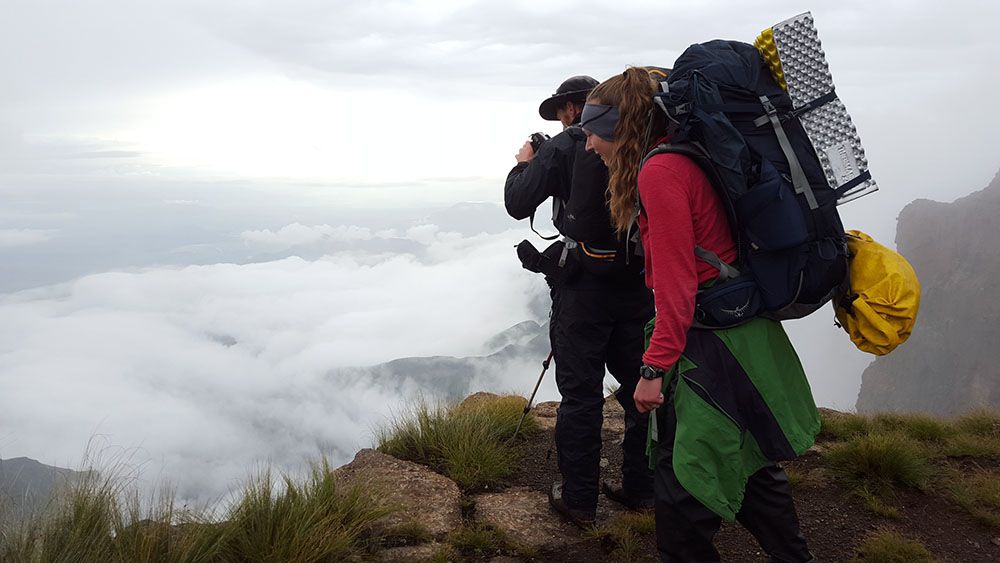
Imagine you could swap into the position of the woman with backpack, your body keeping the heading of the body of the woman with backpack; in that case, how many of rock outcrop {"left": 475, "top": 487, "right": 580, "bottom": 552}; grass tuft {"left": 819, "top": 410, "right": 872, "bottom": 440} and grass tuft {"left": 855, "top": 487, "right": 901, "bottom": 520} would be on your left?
0

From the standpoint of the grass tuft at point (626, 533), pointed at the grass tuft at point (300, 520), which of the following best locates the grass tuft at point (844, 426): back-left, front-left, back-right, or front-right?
back-right

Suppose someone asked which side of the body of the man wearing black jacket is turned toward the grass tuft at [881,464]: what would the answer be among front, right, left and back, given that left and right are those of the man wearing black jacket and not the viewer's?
right

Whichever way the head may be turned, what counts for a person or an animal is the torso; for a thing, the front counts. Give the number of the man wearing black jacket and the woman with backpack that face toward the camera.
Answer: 0

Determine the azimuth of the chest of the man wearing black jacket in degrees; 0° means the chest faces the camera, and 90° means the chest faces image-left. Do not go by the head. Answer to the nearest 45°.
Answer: approximately 135°

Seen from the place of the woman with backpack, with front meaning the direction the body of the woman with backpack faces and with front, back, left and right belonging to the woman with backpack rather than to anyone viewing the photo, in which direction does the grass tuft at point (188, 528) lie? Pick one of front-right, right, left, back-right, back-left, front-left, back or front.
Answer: front

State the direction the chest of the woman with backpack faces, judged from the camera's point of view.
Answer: to the viewer's left

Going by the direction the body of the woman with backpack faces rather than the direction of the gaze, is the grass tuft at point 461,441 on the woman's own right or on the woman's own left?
on the woman's own right
